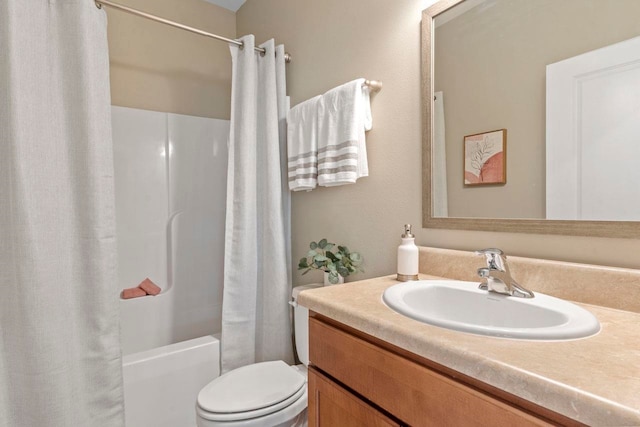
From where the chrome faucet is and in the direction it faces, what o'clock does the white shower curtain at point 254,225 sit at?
The white shower curtain is roughly at 2 o'clock from the chrome faucet.

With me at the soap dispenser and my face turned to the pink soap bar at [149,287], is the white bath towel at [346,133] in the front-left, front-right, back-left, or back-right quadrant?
front-right

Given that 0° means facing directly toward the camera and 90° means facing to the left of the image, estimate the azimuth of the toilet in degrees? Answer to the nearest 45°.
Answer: approximately 45°

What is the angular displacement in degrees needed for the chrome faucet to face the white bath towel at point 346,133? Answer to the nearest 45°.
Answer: approximately 90° to its right

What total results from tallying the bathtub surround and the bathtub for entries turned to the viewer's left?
0

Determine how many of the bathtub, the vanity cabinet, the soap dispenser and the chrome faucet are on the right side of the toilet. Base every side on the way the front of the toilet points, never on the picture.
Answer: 1

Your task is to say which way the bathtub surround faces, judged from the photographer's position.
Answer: facing the viewer and to the right of the viewer

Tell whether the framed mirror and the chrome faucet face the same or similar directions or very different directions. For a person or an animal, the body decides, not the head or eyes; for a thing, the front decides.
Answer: same or similar directions

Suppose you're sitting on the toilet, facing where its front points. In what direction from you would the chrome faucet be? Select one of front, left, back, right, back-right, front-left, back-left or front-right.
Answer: left

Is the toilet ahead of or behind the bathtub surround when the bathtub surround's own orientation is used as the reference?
ahead

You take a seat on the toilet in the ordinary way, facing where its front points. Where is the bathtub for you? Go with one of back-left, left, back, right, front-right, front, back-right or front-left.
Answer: right

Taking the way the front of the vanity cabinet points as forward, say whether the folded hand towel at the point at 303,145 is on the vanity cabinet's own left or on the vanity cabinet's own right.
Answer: on the vanity cabinet's own right

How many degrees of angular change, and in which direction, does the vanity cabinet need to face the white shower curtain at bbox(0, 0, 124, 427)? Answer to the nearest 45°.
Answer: approximately 45° to its right

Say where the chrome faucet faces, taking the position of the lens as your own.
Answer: facing the viewer and to the left of the viewer

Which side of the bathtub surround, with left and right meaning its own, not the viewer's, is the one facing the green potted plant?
front
